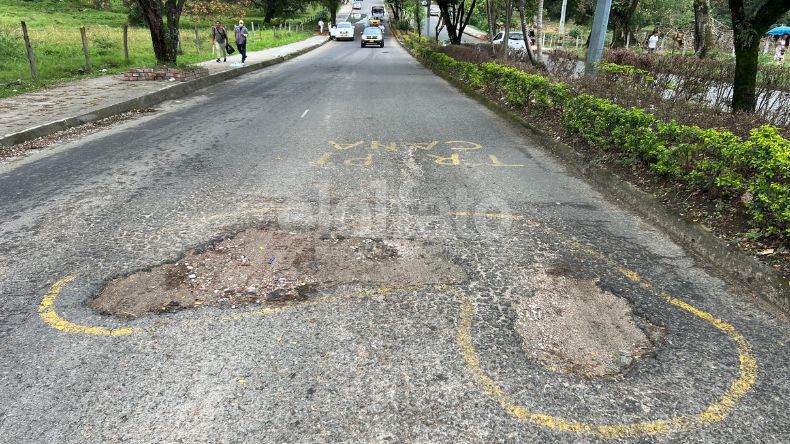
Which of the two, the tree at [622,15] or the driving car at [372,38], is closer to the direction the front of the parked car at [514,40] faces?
the driving car

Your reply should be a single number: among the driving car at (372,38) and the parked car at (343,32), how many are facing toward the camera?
2

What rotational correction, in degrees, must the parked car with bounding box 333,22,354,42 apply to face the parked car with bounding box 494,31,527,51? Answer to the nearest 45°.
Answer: approximately 45° to its left

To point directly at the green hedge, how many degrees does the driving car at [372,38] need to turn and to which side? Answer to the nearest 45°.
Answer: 0° — it already faces it

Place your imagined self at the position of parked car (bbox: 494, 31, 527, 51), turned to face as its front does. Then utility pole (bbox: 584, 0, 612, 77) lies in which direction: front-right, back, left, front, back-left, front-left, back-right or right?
back-left

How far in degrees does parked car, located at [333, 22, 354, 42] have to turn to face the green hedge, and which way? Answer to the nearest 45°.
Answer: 0° — it already faces it

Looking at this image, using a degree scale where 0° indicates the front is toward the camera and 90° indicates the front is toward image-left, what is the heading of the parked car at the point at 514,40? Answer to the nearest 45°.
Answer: approximately 135°

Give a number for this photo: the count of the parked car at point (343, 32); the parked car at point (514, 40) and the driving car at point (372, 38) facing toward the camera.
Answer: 2
